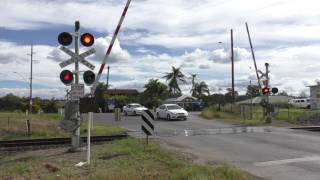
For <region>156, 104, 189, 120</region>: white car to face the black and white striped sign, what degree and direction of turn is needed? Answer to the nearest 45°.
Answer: approximately 45° to its right

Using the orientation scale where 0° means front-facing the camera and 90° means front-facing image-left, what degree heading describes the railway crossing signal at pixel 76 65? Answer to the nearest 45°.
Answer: approximately 0°

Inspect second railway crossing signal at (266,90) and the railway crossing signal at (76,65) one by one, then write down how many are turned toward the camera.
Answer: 2

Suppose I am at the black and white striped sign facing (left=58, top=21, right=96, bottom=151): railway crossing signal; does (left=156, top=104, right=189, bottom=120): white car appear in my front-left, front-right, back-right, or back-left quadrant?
back-right

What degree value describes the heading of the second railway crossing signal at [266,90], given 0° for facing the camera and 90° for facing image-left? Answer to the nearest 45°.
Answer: approximately 0°

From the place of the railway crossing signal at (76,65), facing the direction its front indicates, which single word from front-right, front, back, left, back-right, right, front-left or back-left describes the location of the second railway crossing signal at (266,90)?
back-left

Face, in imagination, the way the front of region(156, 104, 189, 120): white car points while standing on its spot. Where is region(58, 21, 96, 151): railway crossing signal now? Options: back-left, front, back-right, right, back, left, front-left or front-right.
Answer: front-right
